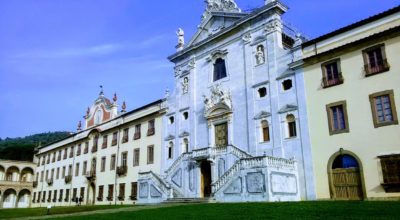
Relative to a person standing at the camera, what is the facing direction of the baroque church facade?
facing the viewer and to the left of the viewer
